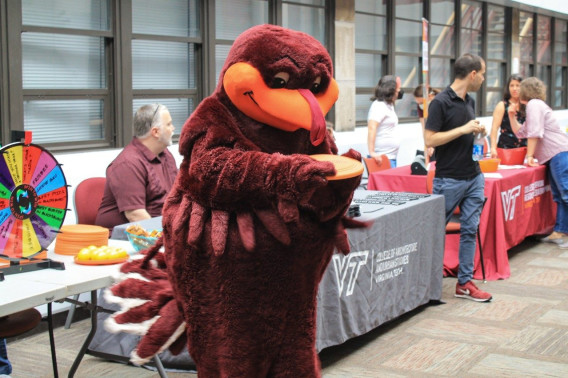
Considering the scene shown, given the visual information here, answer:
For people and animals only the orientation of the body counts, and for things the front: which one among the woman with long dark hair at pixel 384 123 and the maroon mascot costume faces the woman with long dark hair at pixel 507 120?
the woman with long dark hair at pixel 384 123

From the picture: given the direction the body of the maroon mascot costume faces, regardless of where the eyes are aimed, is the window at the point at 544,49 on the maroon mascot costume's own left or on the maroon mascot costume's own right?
on the maroon mascot costume's own left

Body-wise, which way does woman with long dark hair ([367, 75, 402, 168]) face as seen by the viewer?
to the viewer's right

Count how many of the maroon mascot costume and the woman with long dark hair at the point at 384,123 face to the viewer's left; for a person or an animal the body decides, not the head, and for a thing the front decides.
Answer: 0

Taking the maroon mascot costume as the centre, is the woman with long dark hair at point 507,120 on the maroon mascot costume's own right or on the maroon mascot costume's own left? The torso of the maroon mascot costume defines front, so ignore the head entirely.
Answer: on the maroon mascot costume's own left

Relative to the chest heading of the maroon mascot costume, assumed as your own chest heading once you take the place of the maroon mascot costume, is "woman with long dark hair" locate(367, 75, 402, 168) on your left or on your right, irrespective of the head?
on your left

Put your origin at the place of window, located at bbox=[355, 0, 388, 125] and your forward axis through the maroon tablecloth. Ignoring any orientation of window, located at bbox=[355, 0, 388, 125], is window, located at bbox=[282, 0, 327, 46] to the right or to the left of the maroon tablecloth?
right

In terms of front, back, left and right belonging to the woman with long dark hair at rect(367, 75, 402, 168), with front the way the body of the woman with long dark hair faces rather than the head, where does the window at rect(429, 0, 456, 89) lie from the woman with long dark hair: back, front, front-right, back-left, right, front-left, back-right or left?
left

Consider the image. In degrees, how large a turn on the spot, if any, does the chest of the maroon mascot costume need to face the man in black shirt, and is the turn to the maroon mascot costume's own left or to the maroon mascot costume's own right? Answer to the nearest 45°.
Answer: approximately 90° to the maroon mascot costume's own left

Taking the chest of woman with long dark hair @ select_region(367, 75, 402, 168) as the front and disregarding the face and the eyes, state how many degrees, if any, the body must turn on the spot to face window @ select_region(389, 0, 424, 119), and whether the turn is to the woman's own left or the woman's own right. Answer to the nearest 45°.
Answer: approximately 90° to the woman's own left

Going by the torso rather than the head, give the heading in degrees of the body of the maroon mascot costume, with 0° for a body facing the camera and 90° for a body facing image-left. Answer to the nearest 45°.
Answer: approximately 315°

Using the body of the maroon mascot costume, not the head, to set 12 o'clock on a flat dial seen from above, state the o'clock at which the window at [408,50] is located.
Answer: The window is roughly at 8 o'clock from the maroon mascot costume.
